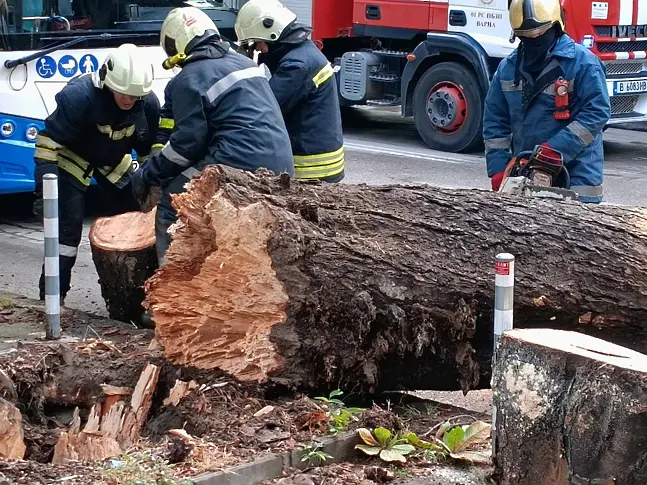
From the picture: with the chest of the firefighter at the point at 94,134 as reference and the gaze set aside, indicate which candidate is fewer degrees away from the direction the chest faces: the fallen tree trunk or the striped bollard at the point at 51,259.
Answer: the fallen tree trunk

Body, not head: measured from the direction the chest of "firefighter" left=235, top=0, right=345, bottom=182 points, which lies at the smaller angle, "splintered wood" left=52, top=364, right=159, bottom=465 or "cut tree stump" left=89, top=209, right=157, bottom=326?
the cut tree stump

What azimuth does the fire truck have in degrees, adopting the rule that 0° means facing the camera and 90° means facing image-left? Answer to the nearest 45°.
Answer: approximately 315°

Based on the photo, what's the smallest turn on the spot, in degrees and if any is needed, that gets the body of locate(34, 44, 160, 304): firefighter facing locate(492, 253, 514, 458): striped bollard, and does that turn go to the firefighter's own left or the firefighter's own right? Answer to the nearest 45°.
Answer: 0° — they already face it

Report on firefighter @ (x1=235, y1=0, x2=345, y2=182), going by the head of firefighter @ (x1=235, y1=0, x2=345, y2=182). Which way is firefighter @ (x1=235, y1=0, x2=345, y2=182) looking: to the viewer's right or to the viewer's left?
to the viewer's left

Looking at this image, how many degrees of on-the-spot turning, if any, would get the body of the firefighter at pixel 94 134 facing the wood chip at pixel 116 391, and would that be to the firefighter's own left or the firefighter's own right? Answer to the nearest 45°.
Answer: approximately 45° to the firefighter's own right

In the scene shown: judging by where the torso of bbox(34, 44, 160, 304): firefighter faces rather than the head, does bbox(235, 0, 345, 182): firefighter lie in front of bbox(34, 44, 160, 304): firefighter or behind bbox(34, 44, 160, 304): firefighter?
in front

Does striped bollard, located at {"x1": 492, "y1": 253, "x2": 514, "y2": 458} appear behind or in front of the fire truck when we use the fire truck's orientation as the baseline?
in front

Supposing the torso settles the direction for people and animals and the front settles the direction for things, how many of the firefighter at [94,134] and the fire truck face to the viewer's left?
0

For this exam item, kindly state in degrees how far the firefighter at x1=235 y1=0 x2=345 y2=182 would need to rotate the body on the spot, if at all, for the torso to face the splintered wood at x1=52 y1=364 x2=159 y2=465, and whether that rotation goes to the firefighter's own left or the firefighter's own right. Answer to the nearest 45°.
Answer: approximately 90° to the firefighter's own left

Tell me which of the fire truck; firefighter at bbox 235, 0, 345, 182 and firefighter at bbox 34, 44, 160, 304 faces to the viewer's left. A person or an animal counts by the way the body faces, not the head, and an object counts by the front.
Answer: firefighter at bbox 235, 0, 345, 182
